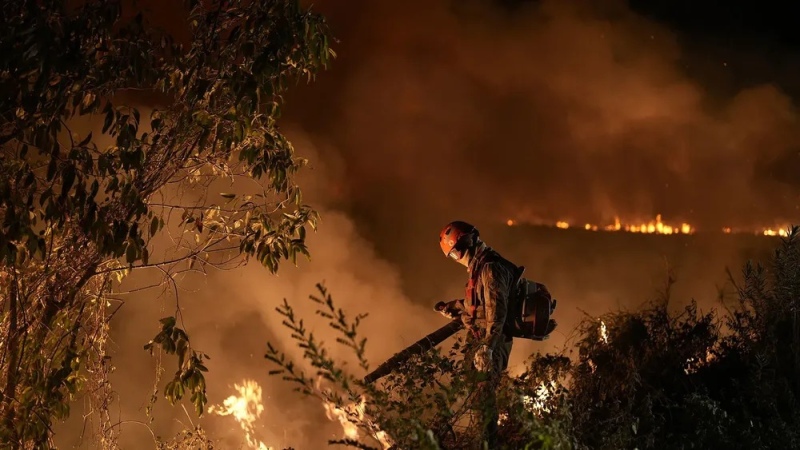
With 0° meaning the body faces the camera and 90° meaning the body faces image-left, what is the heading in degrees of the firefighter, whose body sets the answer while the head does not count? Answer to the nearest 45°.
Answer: approximately 90°

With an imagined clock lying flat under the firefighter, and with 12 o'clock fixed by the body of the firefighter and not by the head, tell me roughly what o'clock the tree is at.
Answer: The tree is roughly at 11 o'clock from the firefighter.

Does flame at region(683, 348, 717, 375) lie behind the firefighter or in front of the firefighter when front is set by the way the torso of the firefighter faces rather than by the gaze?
behind

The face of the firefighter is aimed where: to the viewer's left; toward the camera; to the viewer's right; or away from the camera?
to the viewer's left

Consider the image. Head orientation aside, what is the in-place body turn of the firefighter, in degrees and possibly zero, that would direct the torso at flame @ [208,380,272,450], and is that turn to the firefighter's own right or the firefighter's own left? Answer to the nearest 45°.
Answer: approximately 45° to the firefighter's own right

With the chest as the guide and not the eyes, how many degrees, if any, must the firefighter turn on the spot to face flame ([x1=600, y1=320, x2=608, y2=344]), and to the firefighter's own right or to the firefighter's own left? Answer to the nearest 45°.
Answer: approximately 180°
